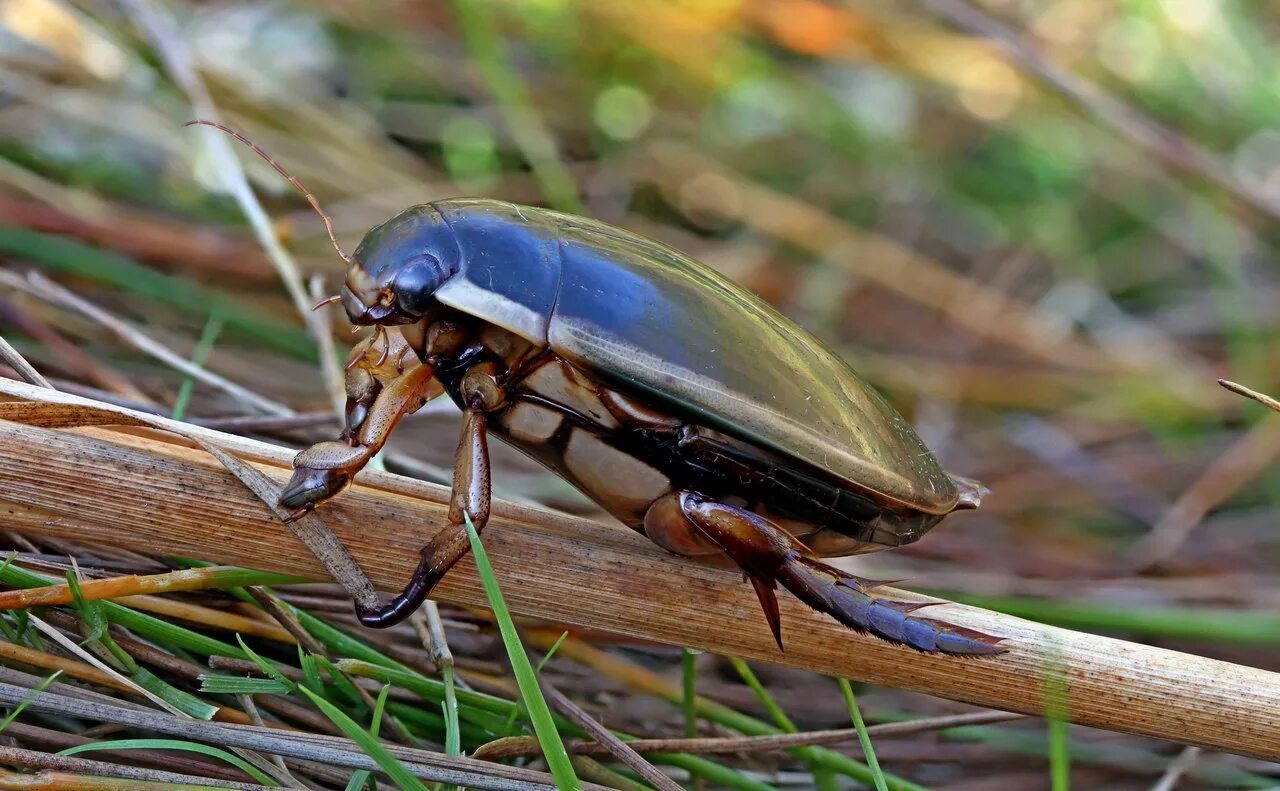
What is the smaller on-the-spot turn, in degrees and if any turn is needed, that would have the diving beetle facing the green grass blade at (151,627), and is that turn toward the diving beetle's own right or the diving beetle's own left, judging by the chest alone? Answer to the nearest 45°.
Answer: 0° — it already faces it

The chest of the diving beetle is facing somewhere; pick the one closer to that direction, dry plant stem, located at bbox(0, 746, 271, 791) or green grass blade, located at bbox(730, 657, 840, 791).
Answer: the dry plant stem

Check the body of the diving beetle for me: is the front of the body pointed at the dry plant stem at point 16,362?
yes

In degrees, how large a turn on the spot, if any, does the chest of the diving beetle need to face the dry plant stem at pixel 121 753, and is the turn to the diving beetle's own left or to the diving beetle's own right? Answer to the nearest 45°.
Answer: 0° — it already faces it

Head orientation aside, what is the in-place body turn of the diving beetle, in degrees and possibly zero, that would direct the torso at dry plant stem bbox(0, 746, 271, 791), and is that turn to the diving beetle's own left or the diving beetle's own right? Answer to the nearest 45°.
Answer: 0° — it already faces it

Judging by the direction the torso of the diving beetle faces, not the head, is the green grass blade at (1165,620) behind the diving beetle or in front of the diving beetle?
behind

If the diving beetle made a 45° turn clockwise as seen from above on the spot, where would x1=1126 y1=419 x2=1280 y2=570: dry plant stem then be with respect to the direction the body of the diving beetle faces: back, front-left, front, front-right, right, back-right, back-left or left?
right

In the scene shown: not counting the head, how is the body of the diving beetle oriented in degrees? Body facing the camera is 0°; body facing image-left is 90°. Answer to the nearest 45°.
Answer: approximately 90°
